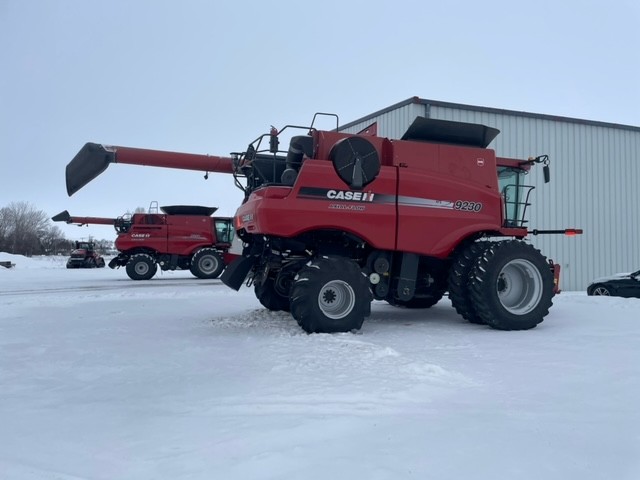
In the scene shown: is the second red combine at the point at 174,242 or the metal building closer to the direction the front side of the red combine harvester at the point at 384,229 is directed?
the metal building

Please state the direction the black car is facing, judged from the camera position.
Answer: facing to the left of the viewer

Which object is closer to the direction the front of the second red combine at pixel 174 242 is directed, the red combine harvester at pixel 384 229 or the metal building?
the metal building

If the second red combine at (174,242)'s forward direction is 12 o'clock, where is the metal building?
The metal building is roughly at 1 o'clock from the second red combine.

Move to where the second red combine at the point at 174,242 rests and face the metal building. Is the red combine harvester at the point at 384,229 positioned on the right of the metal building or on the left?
right

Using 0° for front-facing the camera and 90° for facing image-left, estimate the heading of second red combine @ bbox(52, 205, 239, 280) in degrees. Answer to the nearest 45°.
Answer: approximately 270°

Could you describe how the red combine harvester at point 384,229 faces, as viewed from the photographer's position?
facing away from the viewer and to the right of the viewer

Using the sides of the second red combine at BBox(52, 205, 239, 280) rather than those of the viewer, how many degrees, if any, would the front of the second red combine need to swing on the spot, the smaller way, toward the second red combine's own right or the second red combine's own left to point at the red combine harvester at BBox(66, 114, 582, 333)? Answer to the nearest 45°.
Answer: approximately 90° to the second red combine's own right

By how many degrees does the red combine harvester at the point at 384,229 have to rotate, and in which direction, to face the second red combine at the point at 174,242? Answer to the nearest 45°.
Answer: approximately 90° to its left
